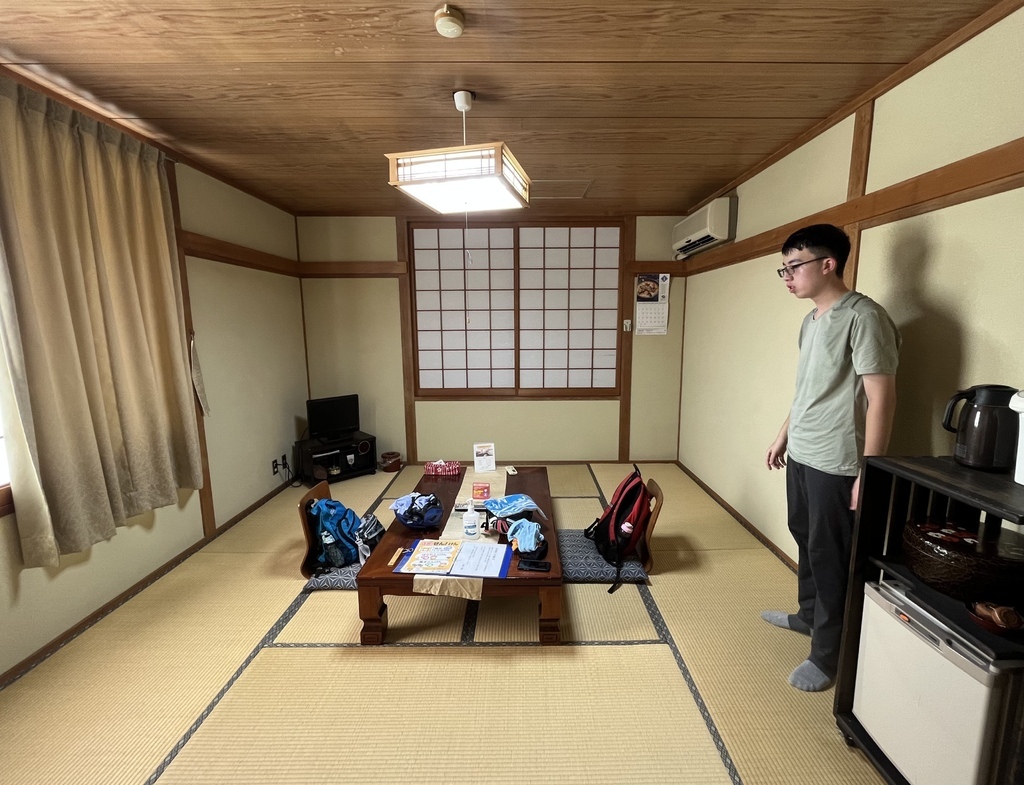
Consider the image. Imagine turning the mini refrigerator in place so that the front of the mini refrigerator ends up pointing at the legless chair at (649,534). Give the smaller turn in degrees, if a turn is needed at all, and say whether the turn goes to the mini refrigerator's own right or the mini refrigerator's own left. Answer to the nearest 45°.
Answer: approximately 90° to the mini refrigerator's own right

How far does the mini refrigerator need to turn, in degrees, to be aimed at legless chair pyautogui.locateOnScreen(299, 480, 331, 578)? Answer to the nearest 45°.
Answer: approximately 45° to its right

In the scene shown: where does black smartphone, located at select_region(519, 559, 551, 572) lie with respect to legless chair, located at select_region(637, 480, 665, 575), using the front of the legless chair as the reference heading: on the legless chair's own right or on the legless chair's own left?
on the legless chair's own left

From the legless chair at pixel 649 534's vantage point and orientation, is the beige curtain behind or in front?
in front

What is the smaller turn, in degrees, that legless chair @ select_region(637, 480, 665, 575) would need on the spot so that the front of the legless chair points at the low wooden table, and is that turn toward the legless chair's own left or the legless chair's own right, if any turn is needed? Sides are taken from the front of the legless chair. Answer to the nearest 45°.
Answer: approximately 45° to the legless chair's own left

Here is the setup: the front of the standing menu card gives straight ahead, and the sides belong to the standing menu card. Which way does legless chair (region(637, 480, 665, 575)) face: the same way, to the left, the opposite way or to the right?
to the right

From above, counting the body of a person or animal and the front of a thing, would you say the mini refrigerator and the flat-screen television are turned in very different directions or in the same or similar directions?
very different directions

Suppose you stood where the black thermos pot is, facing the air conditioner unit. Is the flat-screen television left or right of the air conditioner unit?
left

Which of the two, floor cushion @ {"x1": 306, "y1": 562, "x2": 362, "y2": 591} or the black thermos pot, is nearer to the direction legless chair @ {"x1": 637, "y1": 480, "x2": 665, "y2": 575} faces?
the floor cushion

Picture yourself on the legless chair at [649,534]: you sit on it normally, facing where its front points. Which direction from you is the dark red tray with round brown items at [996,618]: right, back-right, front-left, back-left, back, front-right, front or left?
back-left

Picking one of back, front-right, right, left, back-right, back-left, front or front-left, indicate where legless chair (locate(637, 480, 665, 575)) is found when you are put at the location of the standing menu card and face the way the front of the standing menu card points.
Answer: front-left

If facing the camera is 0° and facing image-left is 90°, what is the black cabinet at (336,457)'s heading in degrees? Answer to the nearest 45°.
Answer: approximately 315°

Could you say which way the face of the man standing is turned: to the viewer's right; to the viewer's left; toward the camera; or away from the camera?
to the viewer's left

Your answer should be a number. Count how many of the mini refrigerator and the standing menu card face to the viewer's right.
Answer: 0
